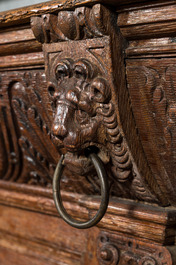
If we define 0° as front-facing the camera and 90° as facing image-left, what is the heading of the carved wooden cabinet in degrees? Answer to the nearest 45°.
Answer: approximately 45°
